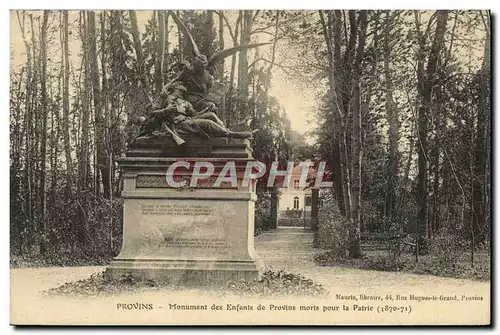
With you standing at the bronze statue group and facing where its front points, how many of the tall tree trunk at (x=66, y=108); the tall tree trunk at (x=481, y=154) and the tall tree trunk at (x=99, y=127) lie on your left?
1

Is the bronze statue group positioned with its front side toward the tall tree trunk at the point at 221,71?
no

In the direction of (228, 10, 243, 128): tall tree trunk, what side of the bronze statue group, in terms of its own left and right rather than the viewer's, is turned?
back

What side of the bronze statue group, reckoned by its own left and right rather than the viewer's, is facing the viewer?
front

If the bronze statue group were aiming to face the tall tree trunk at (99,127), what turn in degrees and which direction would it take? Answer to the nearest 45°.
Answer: approximately 135° to its right

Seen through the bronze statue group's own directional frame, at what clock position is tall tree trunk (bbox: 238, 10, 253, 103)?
The tall tree trunk is roughly at 7 o'clock from the bronze statue group.

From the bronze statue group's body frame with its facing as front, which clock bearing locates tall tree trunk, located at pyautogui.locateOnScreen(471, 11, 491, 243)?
The tall tree trunk is roughly at 9 o'clock from the bronze statue group.

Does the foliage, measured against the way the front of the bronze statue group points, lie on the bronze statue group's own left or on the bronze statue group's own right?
on the bronze statue group's own left

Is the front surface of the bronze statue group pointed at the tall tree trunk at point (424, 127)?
no

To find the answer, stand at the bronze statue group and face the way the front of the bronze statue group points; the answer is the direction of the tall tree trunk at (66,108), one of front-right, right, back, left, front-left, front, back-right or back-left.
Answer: back-right
